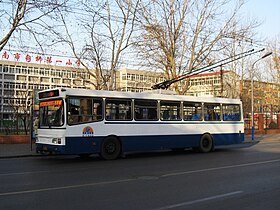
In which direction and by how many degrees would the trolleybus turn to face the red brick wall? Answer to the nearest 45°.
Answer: approximately 90° to its right

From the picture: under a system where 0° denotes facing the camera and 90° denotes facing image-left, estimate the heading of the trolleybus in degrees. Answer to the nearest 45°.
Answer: approximately 45°
